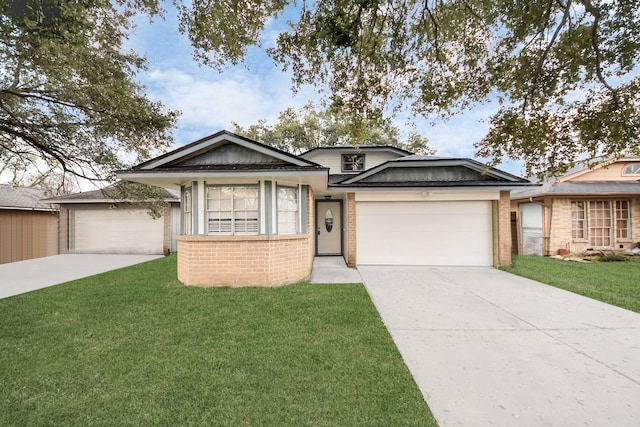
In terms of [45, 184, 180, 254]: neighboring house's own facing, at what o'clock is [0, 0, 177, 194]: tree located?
The tree is roughly at 12 o'clock from the neighboring house.

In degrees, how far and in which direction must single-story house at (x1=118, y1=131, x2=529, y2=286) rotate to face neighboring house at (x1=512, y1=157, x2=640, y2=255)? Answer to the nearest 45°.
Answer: approximately 90° to its left

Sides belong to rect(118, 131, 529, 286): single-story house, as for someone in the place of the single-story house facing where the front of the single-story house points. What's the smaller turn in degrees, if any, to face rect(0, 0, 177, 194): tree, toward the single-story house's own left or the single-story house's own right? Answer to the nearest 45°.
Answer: approximately 90° to the single-story house's own right

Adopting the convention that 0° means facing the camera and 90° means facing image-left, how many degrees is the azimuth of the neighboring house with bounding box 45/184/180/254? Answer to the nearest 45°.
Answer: approximately 0°

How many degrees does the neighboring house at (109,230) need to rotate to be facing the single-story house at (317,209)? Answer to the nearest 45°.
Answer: approximately 45° to its left

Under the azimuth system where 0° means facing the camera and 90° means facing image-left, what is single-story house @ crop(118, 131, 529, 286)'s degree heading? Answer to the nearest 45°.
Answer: approximately 0°

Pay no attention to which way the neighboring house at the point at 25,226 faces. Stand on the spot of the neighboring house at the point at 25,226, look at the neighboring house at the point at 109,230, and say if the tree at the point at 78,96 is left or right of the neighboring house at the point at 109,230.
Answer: right

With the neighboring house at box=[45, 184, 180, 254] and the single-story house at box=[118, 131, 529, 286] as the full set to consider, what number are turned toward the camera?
2
